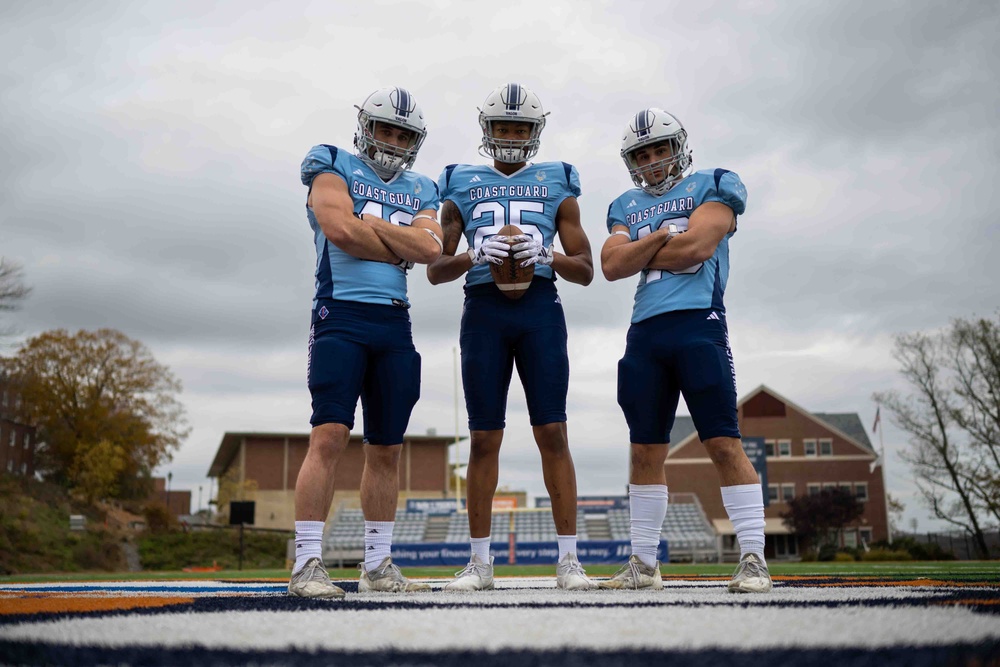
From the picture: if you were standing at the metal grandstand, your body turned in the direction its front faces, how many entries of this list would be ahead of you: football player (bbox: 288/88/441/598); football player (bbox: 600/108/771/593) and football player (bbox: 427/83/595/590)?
3

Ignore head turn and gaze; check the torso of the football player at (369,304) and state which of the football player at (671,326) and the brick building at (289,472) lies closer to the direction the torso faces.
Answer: the football player

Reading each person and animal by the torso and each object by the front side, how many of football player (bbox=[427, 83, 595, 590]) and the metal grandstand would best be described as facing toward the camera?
2

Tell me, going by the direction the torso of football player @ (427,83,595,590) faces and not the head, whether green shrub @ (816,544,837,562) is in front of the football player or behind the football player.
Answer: behind

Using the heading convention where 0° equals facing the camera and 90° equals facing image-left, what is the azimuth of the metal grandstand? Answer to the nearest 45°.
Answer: approximately 0°

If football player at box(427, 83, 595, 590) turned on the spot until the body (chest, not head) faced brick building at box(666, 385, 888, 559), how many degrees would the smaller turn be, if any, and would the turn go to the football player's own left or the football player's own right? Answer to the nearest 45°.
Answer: approximately 180°

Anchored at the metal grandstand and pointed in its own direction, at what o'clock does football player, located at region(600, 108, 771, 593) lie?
The football player is roughly at 12 o'clock from the metal grandstand.

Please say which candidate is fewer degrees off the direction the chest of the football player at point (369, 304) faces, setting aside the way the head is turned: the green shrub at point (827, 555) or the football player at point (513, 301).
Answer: the football player

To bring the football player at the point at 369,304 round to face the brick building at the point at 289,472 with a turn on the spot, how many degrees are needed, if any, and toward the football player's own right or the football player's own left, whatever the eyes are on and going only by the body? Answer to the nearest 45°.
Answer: approximately 135° to the football player's own left
